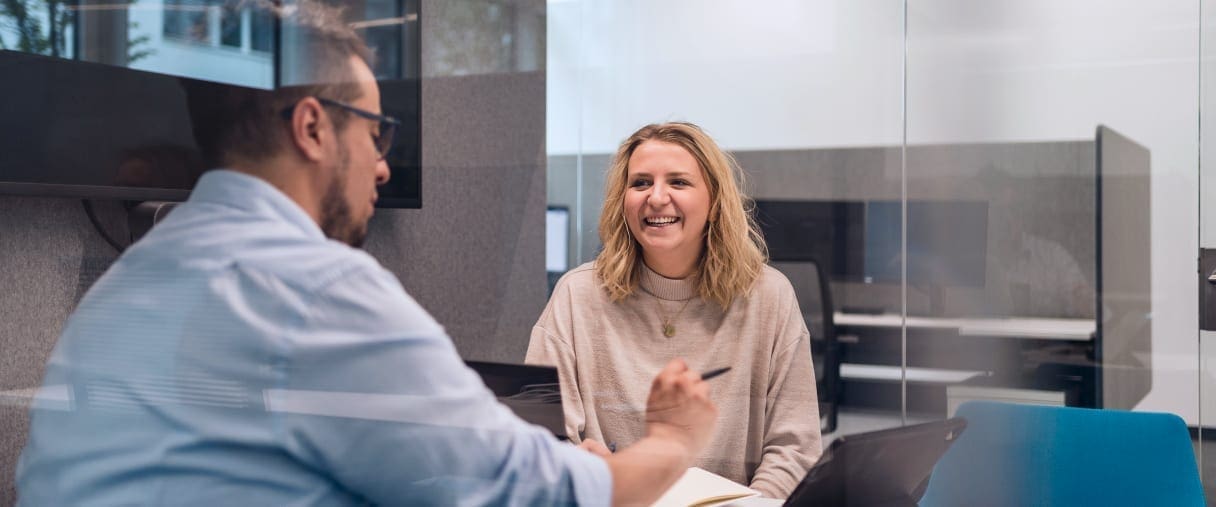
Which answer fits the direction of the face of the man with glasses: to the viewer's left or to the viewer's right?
to the viewer's right

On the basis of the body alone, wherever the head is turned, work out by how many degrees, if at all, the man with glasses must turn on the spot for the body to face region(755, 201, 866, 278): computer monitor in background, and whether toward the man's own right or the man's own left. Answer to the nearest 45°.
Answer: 0° — they already face it

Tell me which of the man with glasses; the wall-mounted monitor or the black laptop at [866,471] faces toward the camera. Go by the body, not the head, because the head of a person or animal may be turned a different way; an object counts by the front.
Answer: the wall-mounted monitor

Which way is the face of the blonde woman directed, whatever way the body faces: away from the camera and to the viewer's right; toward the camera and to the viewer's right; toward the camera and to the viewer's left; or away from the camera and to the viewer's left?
toward the camera and to the viewer's left

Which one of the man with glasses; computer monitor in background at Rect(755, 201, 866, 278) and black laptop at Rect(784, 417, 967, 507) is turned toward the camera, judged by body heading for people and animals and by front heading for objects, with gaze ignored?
the computer monitor in background
